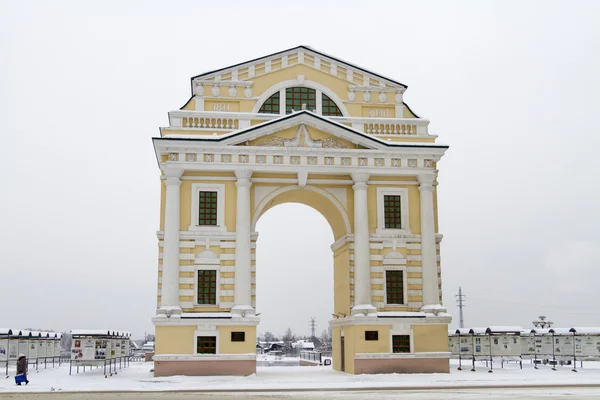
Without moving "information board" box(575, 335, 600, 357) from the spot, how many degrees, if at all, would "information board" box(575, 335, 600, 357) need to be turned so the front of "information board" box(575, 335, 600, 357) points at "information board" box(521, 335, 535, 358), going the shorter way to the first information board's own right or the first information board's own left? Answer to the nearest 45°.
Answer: approximately 135° to the first information board's own right

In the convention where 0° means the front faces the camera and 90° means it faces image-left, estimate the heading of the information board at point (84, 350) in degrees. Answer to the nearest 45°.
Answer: approximately 0°

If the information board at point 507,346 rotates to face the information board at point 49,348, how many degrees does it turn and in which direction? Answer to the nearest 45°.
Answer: approximately 90° to its right

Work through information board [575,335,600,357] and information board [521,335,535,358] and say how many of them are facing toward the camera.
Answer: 2

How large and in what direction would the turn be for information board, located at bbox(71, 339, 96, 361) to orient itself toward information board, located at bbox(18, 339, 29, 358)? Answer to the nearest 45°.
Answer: approximately 135° to its right

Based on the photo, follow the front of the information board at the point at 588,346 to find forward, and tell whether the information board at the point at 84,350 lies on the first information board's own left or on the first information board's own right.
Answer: on the first information board's own right

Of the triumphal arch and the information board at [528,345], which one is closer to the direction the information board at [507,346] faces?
the triumphal arch
